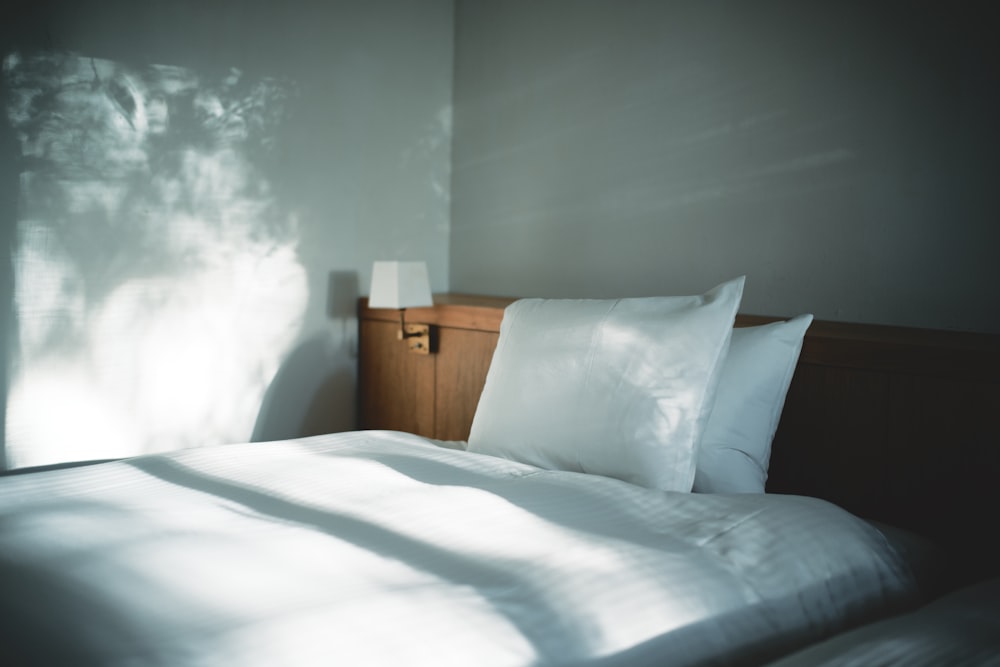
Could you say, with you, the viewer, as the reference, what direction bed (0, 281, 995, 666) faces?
facing the viewer and to the left of the viewer
